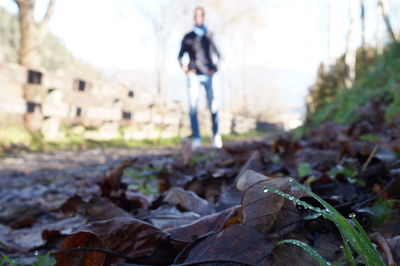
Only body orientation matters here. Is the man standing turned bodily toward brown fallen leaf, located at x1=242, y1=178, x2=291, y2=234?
yes

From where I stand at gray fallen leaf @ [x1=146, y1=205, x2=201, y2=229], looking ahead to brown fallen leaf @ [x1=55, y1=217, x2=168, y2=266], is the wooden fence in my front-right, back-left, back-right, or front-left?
back-right

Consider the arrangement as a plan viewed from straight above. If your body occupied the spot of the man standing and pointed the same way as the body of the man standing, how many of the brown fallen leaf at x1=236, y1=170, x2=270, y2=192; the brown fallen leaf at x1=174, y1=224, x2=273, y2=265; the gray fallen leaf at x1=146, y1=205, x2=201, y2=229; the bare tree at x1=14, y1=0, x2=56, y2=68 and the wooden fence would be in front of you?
3

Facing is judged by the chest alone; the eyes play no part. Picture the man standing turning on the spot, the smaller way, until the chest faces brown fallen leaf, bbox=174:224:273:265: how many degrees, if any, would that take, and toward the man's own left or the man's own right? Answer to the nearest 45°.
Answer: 0° — they already face it

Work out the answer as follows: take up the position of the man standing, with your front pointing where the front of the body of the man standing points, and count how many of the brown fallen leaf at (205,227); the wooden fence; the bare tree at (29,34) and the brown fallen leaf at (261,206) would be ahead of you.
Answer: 2

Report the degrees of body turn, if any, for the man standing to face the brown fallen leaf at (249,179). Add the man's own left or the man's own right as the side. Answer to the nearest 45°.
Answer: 0° — they already face it

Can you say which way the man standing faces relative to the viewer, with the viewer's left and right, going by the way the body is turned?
facing the viewer

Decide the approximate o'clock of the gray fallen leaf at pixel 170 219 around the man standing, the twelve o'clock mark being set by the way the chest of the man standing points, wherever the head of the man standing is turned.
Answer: The gray fallen leaf is roughly at 12 o'clock from the man standing.

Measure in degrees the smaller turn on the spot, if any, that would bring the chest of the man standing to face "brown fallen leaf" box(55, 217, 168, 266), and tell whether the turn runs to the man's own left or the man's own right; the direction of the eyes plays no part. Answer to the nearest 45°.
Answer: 0° — they already face it

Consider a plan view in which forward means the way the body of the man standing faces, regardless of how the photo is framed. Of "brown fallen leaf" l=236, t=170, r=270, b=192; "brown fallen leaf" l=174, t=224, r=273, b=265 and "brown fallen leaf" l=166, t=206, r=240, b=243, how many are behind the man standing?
0

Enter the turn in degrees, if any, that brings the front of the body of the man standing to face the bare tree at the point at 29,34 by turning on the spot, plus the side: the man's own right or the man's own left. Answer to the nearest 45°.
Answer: approximately 135° to the man's own right

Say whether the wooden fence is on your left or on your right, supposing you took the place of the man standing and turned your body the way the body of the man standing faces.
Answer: on your right

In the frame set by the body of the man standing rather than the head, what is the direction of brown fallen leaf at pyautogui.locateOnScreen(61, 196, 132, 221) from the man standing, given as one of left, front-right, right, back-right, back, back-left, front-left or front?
front

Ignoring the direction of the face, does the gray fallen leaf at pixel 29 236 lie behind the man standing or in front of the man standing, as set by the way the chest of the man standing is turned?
in front

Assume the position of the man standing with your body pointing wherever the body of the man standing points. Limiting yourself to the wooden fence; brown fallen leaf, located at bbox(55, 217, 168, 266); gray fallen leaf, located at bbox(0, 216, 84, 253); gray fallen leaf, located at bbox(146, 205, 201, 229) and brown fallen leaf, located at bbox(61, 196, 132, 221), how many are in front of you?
4

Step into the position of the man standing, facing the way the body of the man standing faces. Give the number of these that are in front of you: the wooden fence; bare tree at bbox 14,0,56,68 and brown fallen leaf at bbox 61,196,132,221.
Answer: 1
